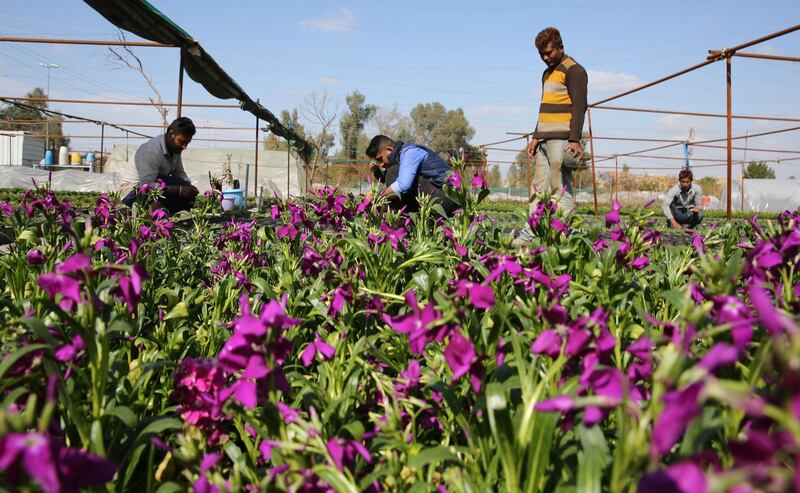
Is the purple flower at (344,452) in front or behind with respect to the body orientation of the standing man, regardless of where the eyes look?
in front

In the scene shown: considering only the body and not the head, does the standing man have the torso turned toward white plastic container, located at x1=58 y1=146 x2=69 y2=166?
no

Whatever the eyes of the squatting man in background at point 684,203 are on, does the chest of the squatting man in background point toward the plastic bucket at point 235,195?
no

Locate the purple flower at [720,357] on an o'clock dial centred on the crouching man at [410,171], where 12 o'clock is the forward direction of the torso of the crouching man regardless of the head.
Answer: The purple flower is roughly at 9 o'clock from the crouching man.

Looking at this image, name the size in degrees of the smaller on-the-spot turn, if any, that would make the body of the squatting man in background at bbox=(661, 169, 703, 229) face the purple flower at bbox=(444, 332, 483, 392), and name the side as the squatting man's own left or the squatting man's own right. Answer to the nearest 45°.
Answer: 0° — they already face it

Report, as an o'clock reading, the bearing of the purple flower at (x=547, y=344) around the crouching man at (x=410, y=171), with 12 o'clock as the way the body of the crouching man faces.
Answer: The purple flower is roughly at 9 o'clock from the crouching man.

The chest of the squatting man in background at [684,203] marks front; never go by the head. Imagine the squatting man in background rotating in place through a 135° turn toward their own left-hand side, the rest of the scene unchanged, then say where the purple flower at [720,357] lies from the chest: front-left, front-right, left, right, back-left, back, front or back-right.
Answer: back-right

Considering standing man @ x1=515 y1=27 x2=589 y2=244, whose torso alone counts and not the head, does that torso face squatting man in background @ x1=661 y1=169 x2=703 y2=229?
no

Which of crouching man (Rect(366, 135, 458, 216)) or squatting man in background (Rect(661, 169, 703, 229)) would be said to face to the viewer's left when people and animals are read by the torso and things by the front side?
the crouching man

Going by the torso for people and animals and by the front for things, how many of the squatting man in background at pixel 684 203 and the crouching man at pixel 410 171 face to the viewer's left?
1

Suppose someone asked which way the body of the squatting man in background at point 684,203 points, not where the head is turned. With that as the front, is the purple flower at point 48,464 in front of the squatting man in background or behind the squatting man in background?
in front

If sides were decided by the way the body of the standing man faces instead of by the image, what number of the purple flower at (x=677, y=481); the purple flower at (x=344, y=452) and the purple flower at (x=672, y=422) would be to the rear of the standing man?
0

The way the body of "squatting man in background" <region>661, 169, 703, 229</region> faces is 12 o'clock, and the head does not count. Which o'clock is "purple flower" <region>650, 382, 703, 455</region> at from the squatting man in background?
The purple flower is roughly at 12 o'clock from the squatting man in background.

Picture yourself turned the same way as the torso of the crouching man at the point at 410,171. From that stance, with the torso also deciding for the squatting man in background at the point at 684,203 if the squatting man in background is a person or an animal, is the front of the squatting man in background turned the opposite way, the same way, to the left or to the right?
to the left

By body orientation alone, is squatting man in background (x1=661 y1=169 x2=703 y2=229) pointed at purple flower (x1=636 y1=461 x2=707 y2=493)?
yes

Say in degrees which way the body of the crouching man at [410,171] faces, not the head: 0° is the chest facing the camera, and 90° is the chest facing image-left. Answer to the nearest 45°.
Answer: approximately 90°

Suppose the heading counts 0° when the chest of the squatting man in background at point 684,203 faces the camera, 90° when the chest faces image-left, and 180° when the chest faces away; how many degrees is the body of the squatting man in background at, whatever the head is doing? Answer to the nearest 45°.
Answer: approximately 0°

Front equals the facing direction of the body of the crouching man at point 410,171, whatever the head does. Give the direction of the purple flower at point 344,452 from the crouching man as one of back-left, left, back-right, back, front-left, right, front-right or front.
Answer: left

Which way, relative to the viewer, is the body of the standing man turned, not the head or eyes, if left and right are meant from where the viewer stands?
facing the viewer and to the left of the viewer

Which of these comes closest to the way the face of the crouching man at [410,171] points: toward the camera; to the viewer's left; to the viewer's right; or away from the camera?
to the viewer's left

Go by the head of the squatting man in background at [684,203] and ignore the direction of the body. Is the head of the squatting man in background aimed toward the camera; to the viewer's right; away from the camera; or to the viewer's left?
toward the camera
